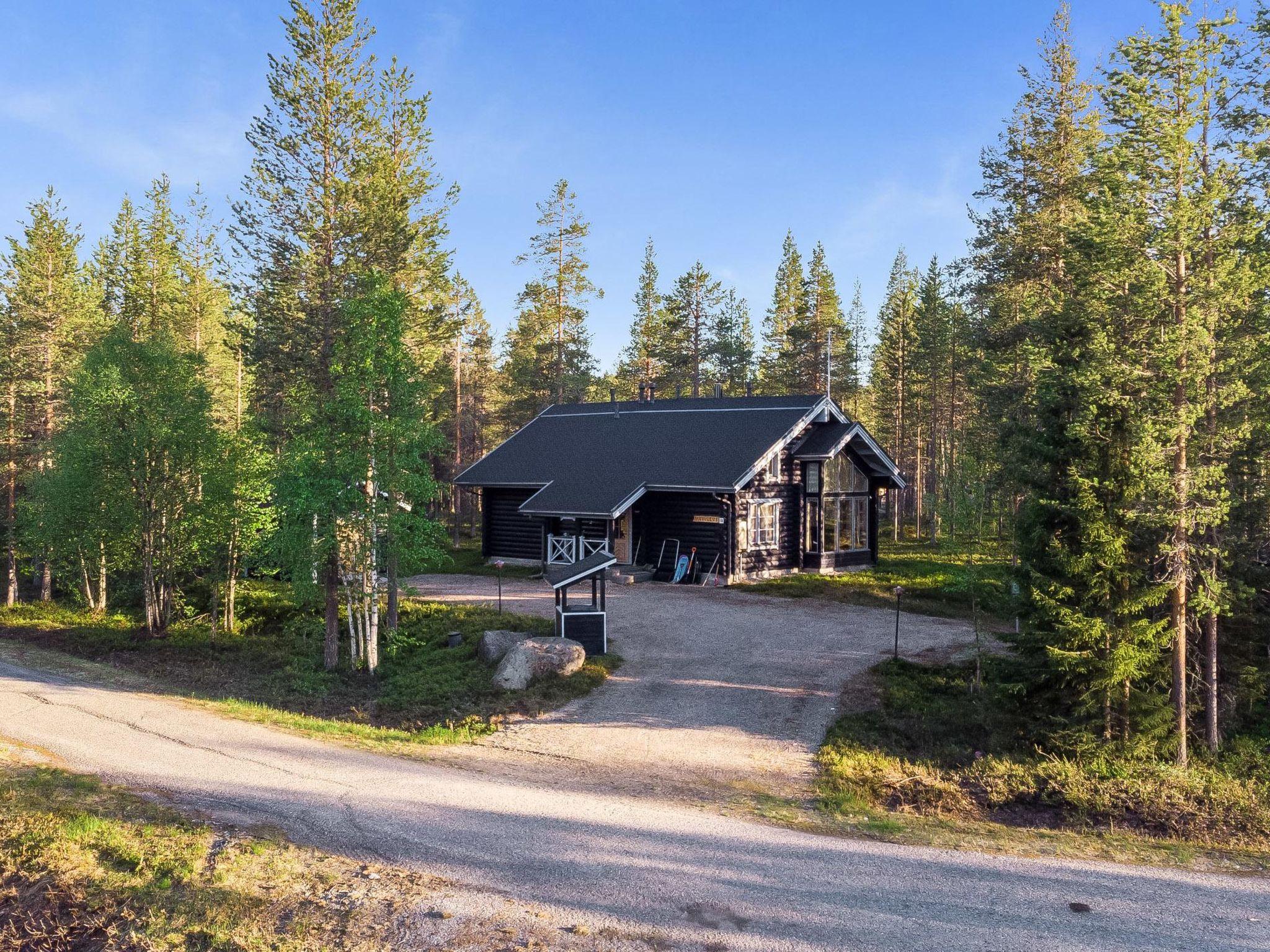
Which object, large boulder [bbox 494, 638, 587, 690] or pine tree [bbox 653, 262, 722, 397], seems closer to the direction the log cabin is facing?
the large boulder

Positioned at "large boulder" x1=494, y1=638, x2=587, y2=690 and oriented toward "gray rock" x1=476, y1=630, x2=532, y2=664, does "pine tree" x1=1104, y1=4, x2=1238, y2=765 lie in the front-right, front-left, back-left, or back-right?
back-right

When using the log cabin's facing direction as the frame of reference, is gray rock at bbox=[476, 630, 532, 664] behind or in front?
in front

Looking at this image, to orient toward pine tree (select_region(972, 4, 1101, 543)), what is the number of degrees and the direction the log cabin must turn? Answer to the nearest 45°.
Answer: approximately 90° to its left

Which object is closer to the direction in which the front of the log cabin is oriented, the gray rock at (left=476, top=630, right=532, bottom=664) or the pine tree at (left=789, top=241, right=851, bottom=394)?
the gray rock

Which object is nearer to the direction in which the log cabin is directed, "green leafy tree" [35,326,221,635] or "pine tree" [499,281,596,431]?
the green leafy tree

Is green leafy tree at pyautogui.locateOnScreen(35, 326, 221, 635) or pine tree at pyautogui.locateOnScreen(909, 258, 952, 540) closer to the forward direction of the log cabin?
the green leafy tree

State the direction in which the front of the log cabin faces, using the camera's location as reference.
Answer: facing the viewer and to the left of the viewer

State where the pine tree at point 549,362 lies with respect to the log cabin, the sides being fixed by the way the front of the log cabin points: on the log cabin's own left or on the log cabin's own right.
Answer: on the log cabin's own right

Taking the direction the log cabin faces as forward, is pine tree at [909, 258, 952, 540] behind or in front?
behind

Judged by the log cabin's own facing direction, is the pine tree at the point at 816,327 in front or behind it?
behind

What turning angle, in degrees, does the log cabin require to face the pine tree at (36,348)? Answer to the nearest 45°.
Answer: approximately 45° to its right

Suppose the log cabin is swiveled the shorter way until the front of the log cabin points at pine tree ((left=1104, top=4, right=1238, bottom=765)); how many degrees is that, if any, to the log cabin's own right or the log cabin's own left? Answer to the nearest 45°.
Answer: approximately 45° to the log cabin's own left

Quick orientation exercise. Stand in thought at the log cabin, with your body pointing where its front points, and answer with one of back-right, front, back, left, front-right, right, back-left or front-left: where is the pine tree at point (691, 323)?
back-right
